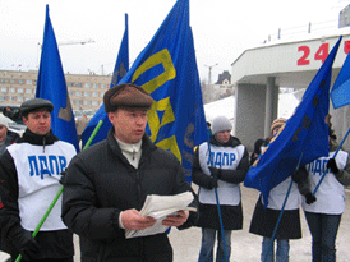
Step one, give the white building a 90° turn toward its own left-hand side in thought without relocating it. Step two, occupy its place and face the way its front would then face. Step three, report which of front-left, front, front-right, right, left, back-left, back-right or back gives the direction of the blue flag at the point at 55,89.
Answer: front-right

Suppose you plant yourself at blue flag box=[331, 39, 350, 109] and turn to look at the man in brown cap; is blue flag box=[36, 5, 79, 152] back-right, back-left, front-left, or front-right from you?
front-right

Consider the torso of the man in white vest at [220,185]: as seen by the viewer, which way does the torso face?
toward the camera

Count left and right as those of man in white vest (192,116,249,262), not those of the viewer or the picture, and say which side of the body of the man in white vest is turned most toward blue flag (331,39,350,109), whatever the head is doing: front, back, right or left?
left

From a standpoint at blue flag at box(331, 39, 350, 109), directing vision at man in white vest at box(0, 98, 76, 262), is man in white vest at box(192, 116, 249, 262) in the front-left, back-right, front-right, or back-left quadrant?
front-right

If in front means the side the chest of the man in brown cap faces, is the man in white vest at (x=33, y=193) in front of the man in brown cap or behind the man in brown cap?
behind

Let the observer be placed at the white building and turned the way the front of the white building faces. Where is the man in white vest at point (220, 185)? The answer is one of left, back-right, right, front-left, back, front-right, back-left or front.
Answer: front-left

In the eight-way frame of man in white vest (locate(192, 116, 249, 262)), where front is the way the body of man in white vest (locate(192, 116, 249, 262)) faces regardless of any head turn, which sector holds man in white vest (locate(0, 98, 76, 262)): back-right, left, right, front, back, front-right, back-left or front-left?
front-right

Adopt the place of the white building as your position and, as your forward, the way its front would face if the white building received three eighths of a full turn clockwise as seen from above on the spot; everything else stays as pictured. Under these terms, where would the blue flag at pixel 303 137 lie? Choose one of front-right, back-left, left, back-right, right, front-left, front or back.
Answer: back

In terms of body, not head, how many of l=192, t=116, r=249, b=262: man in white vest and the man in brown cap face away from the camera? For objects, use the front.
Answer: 0

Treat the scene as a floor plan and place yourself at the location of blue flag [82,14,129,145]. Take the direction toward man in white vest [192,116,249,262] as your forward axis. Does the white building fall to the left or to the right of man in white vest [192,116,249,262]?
left

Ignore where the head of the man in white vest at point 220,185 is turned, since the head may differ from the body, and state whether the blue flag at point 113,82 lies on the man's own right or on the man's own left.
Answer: on the man's own right

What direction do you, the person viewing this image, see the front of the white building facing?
facing the viewer and to the left of the viewer

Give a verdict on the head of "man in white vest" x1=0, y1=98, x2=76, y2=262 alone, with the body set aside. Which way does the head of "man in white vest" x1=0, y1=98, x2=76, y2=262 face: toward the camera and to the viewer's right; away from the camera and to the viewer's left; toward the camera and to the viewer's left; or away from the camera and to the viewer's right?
toward the camera and to the viewer's right

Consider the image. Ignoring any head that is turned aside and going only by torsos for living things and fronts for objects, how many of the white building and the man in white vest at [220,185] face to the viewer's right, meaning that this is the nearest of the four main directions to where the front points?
0

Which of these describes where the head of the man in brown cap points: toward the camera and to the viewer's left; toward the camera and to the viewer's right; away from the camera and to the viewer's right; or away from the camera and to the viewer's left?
toward the camera and to the viewer's right

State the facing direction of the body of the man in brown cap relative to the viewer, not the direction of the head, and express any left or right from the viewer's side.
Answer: facing the viewer and to the right of the viewer
